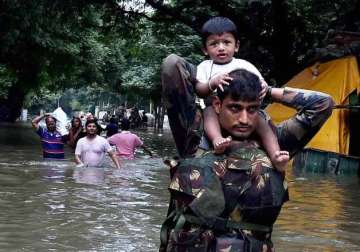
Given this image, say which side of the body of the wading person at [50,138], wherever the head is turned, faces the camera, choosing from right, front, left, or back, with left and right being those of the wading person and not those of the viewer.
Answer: front

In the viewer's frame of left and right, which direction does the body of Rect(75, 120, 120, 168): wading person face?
facing the viewer

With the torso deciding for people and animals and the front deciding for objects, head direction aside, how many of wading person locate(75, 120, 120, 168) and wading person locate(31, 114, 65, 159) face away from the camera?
0

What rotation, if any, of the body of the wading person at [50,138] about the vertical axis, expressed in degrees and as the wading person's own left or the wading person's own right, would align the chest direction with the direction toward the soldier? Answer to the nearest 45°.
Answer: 0° — they already face them

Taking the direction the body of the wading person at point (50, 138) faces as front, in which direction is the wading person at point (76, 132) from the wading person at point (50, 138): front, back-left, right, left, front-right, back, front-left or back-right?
back-left

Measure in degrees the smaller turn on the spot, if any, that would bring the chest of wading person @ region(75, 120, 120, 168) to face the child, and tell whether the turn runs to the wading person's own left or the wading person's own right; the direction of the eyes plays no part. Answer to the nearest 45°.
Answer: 0° — they already face them
